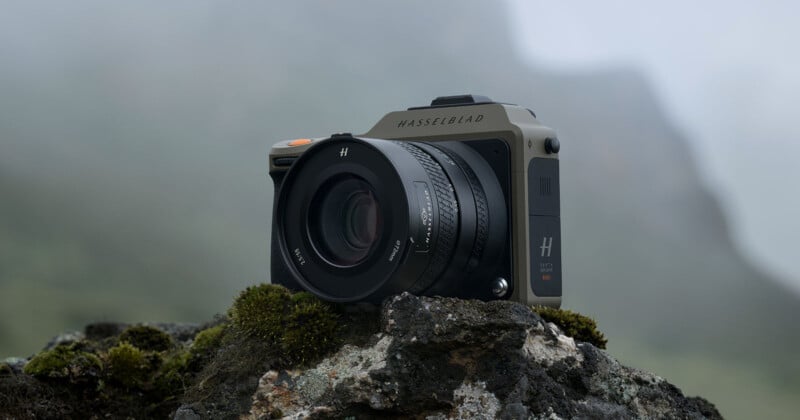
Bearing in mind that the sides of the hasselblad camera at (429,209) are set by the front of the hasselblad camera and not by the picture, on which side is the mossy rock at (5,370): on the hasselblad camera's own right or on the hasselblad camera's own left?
on the hasselblad camera's own right

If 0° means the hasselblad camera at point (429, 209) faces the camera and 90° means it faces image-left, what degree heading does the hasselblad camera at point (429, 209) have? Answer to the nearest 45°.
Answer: approximately 45°
